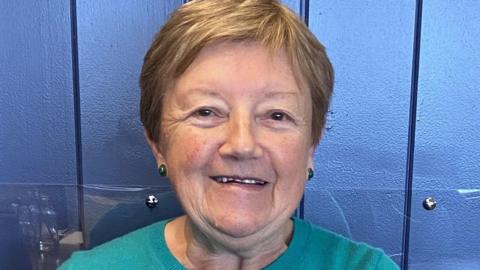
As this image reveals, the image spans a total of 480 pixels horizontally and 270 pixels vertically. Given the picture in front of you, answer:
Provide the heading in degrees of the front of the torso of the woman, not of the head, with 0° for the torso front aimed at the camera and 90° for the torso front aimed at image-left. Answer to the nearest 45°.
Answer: approximately 0°
